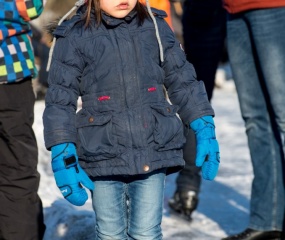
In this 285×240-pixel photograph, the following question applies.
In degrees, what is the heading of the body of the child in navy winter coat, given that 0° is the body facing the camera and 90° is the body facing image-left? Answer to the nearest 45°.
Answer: approximately 0°
